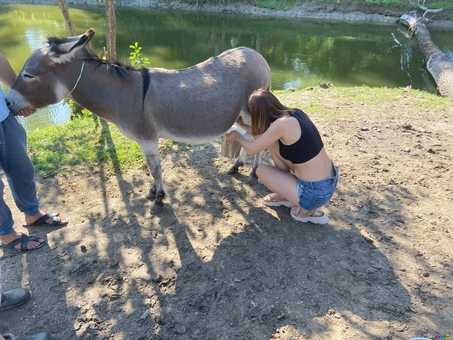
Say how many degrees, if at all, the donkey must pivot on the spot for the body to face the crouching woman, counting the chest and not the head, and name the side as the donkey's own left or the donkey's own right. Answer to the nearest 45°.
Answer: approximately 135° to the donkey's own left

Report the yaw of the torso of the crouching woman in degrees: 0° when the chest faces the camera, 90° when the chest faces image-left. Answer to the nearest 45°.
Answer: approximately 90°

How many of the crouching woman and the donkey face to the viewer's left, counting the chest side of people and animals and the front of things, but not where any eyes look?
2

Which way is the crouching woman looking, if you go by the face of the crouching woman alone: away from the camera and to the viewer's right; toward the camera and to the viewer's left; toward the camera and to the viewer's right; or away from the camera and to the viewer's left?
away from the camera and to the viewer's left

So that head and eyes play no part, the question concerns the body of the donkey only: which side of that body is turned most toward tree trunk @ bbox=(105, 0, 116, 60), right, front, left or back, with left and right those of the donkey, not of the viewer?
right

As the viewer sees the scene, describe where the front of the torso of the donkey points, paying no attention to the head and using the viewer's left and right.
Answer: facing to the left of the viewer
